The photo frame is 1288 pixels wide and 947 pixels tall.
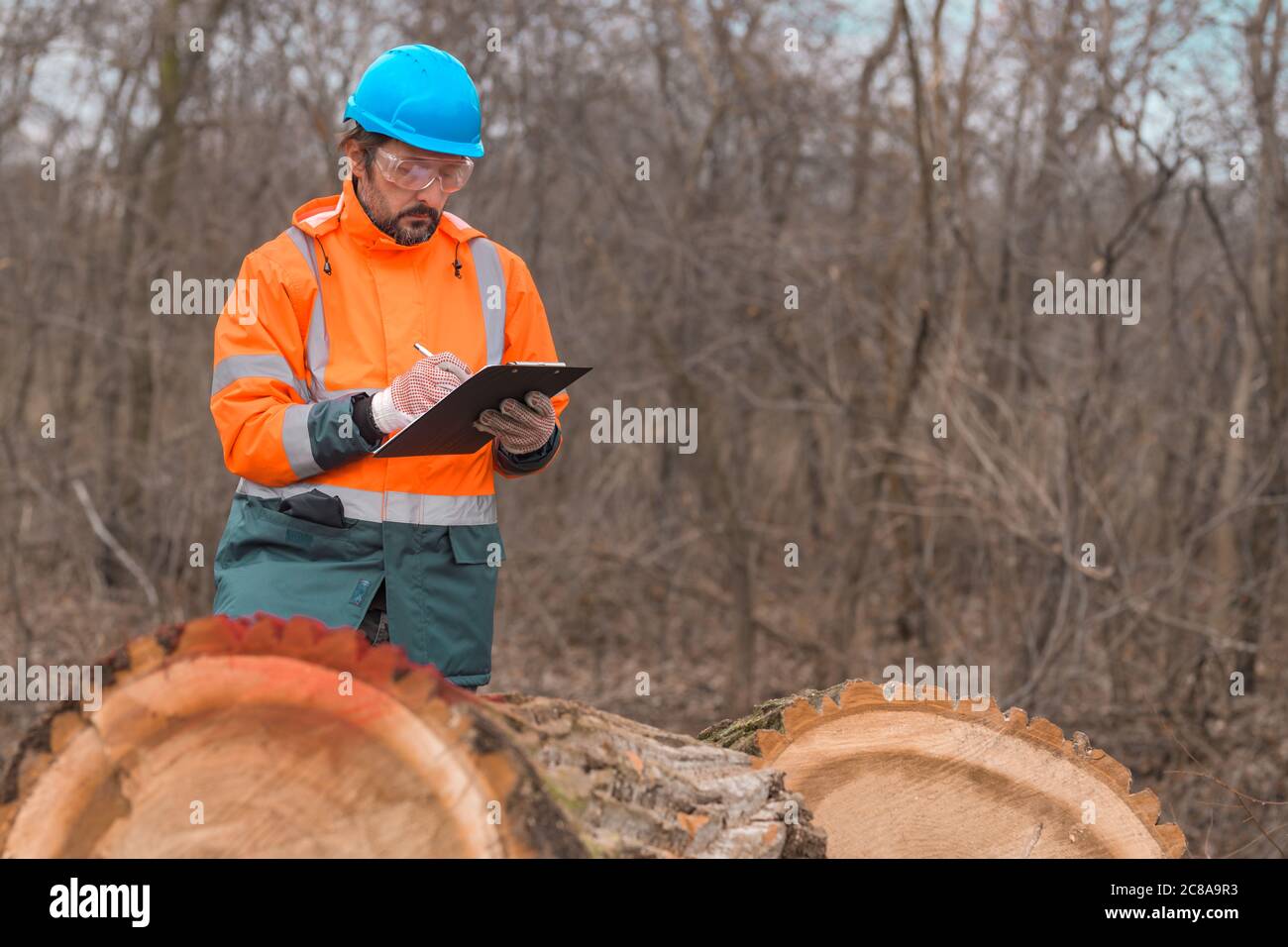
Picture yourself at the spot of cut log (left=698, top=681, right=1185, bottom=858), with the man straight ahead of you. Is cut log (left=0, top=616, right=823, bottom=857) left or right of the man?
left

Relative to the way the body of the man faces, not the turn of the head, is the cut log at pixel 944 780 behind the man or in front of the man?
in front

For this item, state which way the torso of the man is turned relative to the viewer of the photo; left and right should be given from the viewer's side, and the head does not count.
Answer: facing the viewer and to the right of the viewer

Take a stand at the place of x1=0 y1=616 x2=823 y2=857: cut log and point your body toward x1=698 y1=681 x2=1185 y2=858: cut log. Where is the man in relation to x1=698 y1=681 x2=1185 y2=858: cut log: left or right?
left

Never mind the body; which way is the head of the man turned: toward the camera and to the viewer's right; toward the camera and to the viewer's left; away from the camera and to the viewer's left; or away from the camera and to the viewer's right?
toward the camera and to the viewer's right
